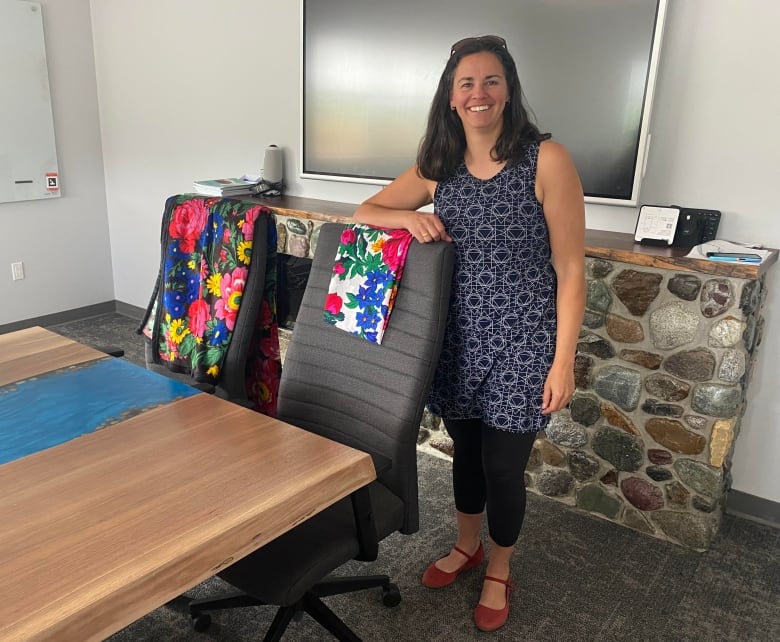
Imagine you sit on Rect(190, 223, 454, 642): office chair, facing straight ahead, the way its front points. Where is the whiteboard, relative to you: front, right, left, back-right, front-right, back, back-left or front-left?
right

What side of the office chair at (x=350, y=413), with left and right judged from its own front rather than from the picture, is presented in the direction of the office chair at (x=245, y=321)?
right
